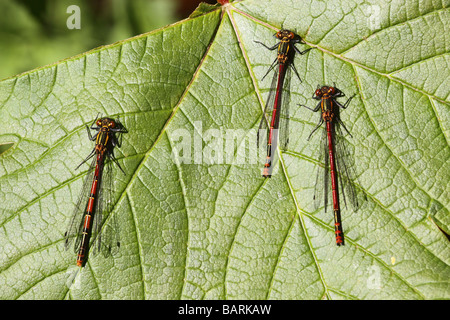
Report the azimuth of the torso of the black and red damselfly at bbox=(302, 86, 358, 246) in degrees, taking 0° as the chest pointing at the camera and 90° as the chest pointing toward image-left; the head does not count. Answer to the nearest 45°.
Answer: approximately 180°

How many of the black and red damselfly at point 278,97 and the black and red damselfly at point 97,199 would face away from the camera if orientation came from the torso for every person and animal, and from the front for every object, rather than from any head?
2

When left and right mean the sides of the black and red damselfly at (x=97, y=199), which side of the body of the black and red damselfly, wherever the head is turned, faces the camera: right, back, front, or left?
back

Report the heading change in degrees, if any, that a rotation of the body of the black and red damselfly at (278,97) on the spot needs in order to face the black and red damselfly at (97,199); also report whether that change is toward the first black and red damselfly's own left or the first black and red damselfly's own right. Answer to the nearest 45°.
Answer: approximately 90° to the first black and red damselfly's own left

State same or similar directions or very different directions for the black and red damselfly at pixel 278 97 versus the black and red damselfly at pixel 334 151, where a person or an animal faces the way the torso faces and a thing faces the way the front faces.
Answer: same or similar directions

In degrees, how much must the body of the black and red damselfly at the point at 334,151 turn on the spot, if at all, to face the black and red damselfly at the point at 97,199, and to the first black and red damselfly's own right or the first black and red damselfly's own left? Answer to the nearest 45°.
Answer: approximately 90° to the first black and red damselfly's own left

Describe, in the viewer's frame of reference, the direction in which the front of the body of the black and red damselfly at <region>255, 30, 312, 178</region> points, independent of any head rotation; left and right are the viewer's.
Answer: facing away from the viewer

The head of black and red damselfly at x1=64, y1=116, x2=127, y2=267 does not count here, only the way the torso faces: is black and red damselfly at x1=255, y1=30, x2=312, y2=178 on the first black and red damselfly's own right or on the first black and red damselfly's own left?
on the first black and red damselfly's own right

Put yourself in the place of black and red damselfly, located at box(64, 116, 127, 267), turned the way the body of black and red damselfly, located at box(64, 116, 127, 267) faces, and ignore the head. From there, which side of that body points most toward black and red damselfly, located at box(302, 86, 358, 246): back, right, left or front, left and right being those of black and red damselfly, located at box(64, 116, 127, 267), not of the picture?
right
